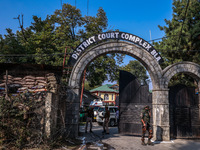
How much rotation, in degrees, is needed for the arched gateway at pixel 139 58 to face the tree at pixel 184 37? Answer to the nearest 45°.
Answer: approximately 135° to its left

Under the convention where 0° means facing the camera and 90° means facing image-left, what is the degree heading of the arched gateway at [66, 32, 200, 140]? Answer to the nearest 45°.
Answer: approximately 0°

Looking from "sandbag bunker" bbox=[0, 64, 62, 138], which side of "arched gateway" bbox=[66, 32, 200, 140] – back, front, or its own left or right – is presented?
right

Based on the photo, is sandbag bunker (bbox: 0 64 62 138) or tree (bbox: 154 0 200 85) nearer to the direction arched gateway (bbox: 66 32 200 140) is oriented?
the sandbag bunker

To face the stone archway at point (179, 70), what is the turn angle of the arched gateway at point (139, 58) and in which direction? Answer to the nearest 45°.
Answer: approximately 90° to its left
